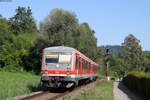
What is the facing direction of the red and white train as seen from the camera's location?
facing the viewer and to the left of the viewer

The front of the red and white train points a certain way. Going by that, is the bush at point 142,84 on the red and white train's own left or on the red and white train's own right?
on the red and white train's own left
